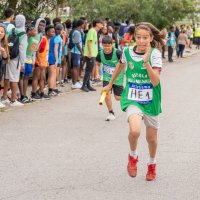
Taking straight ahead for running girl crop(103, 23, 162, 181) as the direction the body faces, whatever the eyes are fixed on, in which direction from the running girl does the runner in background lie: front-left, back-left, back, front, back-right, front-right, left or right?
back

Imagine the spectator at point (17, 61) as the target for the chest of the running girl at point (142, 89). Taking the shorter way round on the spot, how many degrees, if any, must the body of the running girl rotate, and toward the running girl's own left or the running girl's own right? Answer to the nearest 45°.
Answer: approximately 135° to the running girl's own right

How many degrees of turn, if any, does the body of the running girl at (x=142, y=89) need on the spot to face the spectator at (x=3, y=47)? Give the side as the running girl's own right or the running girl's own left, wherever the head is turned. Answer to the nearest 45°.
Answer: approximately 135° to the running girl's own right

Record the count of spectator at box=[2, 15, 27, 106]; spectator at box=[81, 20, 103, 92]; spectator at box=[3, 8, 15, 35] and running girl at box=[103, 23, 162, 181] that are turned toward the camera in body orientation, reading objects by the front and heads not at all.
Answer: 1

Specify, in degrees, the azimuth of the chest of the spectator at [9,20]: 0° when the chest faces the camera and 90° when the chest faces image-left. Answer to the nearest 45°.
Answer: approximately 225°

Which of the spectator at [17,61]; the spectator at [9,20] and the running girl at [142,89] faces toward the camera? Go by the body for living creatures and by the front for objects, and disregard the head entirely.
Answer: the running girl

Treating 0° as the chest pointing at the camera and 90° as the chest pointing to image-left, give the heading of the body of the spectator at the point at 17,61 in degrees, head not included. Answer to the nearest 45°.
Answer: approximately 270°

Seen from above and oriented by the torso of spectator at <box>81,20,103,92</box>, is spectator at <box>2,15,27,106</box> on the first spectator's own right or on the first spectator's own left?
on the first spectator's own right

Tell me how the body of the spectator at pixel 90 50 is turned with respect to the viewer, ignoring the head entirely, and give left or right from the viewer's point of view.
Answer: facing to the right of the viewer

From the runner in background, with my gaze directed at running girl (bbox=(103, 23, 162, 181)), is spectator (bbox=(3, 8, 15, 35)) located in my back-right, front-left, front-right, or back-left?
back-right

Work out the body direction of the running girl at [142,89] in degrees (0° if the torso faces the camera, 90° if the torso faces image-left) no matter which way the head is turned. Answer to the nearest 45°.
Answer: approximately 0°

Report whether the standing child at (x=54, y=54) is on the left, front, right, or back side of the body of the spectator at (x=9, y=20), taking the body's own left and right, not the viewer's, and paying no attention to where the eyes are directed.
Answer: front
